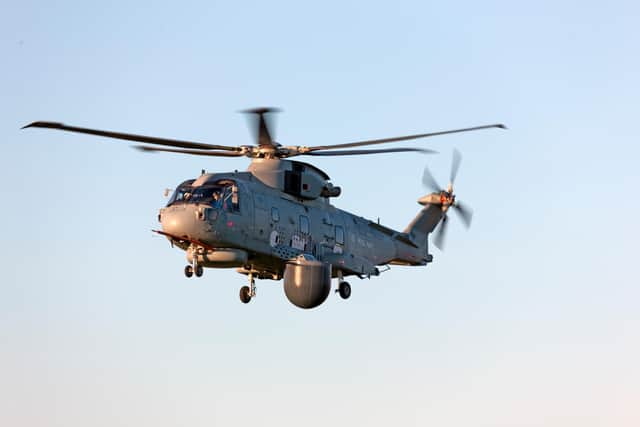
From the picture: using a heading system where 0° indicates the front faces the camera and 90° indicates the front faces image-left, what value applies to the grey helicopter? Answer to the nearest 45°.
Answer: approximately 45°
